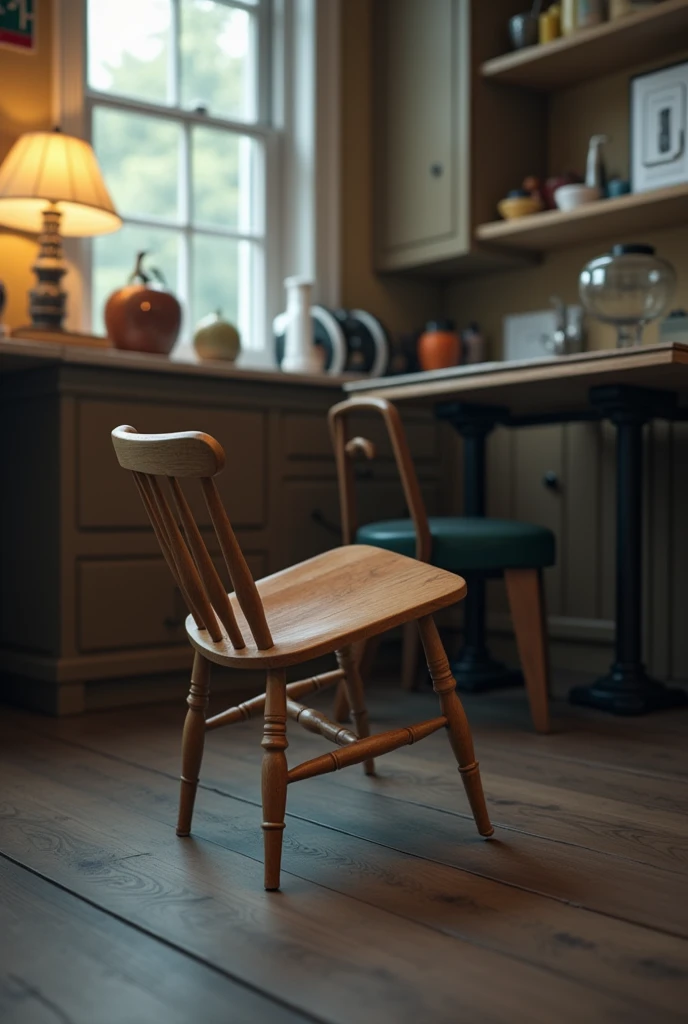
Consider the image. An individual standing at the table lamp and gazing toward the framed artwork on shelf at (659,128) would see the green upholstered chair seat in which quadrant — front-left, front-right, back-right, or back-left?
front-right

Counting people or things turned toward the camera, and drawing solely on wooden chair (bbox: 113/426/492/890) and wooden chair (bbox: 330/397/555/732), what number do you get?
0

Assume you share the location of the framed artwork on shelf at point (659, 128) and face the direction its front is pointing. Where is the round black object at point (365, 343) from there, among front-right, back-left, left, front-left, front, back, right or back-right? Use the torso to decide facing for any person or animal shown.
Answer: front-right

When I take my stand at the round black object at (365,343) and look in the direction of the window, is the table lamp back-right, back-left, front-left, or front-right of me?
front-left

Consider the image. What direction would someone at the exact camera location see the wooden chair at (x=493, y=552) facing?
facing away from the viewer and to the right of the viewer

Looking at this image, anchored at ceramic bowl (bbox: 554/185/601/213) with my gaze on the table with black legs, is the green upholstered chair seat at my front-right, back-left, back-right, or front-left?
front-right

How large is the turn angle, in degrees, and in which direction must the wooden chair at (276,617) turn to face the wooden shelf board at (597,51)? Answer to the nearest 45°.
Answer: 0° — it already faces it

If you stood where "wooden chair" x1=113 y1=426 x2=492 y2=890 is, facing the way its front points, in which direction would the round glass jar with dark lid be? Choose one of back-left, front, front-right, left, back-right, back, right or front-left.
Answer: front

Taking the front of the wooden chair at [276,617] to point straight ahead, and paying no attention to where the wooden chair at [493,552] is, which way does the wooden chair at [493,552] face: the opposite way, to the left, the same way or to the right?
the same way

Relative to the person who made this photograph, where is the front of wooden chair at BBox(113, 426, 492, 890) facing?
facing away from the viewer and to the right of the viewer
